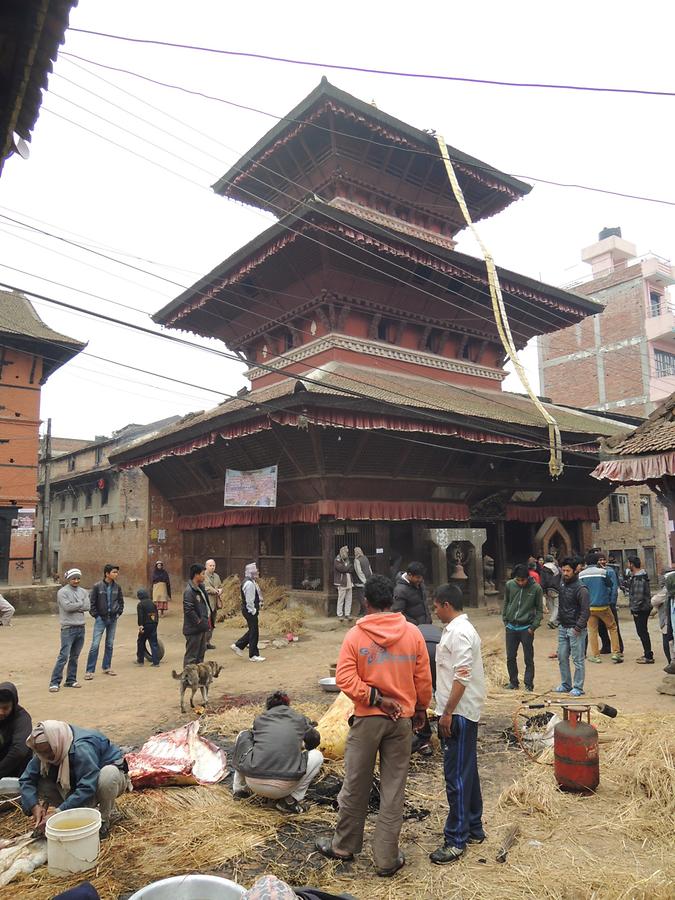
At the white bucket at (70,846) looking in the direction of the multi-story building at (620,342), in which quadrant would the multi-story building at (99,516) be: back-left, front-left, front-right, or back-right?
front-left

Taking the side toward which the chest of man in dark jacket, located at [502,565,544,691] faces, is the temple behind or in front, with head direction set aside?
behind

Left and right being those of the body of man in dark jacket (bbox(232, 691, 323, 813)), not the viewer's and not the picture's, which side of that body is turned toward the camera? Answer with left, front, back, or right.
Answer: back

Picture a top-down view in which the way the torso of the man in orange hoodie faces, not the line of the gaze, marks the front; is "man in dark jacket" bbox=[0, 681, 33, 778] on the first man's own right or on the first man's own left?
on the first man's own left

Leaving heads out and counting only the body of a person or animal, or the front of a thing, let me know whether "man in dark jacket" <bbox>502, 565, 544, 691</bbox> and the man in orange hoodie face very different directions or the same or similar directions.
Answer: very different directions

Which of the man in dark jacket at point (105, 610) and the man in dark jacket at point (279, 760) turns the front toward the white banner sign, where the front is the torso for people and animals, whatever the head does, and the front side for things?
the man in dark jacket at point (279, 760)

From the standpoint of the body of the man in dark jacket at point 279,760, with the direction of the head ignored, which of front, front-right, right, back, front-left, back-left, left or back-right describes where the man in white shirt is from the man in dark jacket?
back-right

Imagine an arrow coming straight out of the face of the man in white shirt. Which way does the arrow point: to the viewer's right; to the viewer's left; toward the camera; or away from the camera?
to the viewer's left

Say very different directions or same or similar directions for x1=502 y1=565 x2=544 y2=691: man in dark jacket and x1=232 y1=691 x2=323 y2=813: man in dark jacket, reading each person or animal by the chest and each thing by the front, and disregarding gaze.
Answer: very different directions

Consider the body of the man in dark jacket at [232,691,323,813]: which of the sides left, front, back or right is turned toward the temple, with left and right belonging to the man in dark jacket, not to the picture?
front

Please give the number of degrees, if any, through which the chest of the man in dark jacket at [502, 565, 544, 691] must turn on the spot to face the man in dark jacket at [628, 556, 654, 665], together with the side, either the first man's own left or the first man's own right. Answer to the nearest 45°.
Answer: approximately 135° to the first man's own left
